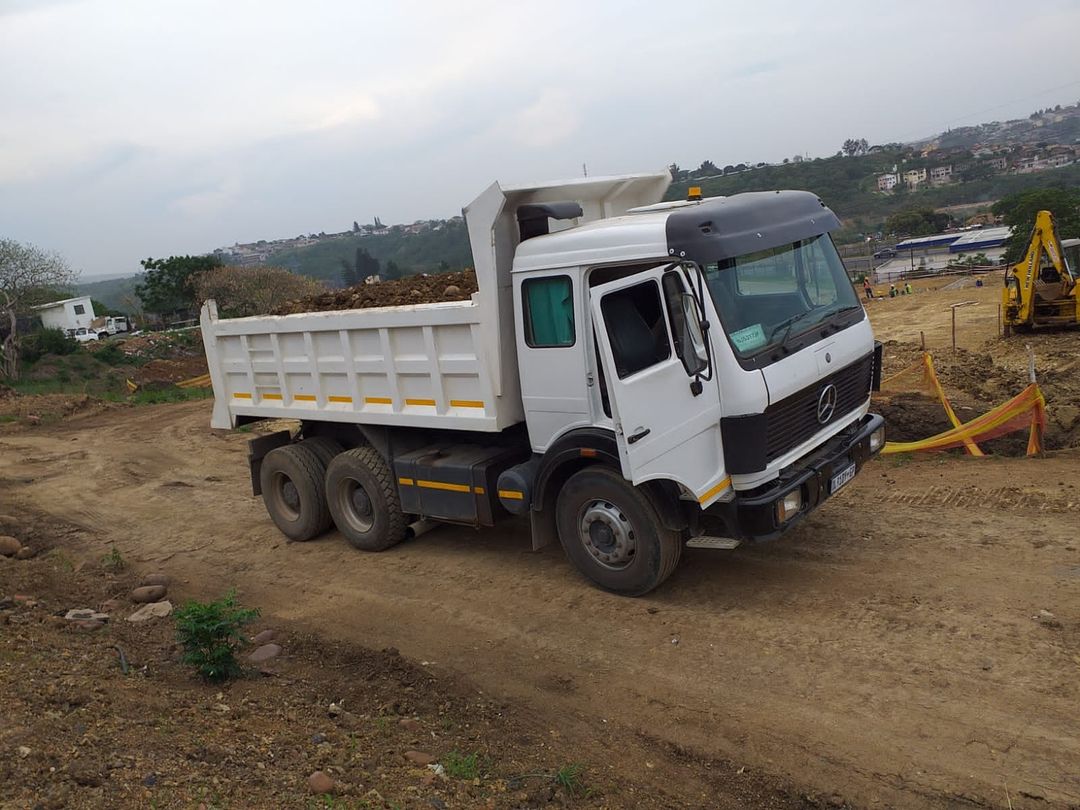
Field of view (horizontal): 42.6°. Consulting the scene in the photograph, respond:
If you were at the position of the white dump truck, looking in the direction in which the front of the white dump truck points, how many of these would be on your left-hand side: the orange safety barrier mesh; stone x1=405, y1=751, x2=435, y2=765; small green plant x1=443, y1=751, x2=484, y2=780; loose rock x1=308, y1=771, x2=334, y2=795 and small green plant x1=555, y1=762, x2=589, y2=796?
1

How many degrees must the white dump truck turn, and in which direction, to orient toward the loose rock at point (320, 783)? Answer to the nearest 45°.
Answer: approximately 90° to its right

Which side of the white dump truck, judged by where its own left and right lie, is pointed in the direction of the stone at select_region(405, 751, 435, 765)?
right

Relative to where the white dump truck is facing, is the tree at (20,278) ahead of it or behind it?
behind

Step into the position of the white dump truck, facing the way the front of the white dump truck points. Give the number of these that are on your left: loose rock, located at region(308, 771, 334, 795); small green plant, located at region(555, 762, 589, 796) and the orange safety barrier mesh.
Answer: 1

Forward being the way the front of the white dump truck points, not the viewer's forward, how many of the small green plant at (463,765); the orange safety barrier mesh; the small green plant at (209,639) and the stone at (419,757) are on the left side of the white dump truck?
1

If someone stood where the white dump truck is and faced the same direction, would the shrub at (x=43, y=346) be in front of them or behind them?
behind

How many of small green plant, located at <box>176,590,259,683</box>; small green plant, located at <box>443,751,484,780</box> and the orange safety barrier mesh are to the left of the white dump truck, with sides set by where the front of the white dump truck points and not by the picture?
1

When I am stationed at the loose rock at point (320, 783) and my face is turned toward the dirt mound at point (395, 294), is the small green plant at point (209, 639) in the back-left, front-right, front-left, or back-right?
front-left

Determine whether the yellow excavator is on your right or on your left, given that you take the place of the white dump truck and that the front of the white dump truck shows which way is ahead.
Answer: on your left

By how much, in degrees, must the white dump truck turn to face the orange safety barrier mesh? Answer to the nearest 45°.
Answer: approximately 90° to its left

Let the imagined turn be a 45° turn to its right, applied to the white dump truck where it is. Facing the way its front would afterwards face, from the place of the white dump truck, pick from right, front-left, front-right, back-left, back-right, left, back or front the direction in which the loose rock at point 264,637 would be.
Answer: right

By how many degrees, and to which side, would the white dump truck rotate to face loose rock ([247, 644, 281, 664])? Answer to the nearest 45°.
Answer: approximately 135° to its right

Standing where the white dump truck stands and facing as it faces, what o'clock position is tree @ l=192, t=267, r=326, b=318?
The tree is roughly at 7 o'clock from the white dump truck.

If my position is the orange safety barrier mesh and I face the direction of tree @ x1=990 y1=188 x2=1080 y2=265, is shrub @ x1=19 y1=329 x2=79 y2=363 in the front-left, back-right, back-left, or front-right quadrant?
front-left

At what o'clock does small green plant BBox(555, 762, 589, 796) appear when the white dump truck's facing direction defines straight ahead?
The small green plant is roughly at 2 o'clock from the white dump truck.
